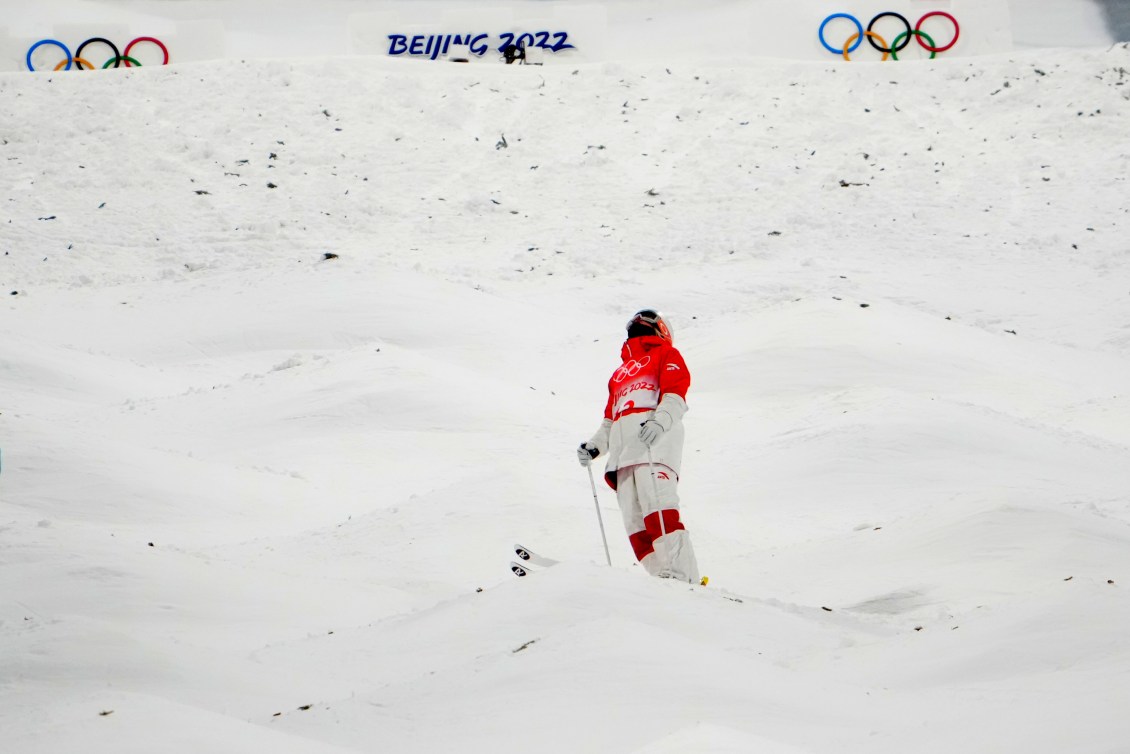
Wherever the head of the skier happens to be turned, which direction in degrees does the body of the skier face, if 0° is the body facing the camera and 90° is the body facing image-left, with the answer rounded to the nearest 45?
approximately 45°

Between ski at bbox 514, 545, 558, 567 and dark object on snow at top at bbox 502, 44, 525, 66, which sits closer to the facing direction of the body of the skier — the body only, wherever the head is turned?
the ski

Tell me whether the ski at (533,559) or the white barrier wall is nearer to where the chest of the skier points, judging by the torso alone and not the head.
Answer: the ski

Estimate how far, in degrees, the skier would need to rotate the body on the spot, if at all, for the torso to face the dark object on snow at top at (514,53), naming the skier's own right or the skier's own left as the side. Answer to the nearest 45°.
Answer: approximately 135° to the skier's own right

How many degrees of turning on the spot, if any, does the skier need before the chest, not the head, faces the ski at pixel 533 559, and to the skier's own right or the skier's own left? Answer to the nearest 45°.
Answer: approximately 45° to the skier's own right

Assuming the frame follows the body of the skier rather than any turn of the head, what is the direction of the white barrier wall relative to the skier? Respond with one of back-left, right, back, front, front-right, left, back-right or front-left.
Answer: back-right
